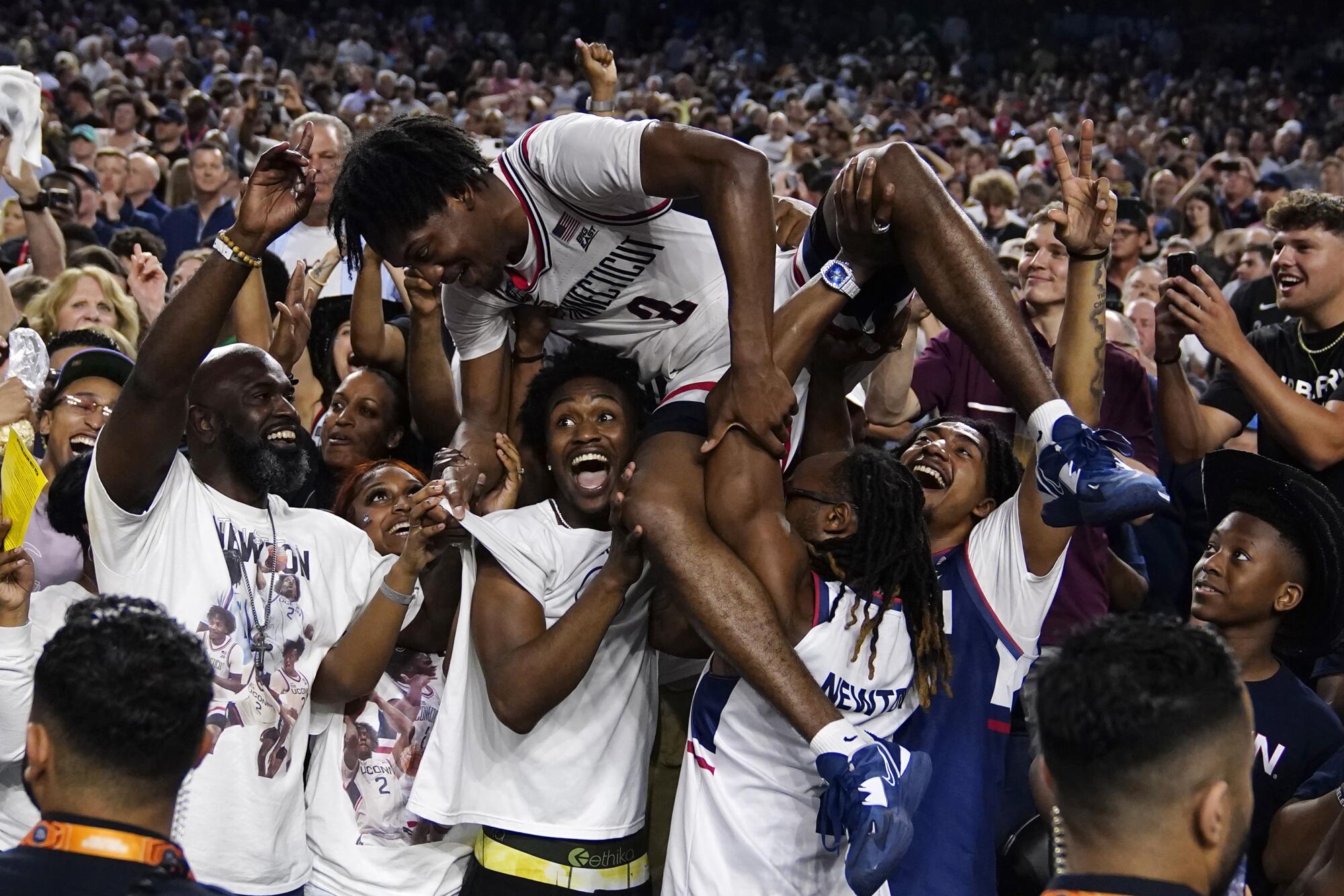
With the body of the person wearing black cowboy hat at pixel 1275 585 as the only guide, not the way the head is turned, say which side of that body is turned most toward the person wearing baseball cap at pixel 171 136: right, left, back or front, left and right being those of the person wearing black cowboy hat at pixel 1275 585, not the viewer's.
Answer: right

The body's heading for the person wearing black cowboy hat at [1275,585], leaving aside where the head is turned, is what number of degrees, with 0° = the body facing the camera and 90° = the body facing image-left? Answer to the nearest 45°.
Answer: approximately 45°

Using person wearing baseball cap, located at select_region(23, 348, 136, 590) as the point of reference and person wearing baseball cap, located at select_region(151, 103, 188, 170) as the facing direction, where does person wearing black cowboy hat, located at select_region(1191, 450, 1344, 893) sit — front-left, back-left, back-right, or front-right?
back-right

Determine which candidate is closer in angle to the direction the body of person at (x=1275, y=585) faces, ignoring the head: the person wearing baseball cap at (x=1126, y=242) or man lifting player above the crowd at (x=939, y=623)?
the man lifting player above the crowd

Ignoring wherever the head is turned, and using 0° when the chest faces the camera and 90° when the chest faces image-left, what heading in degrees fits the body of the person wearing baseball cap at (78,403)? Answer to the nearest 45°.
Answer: approximately 315°
